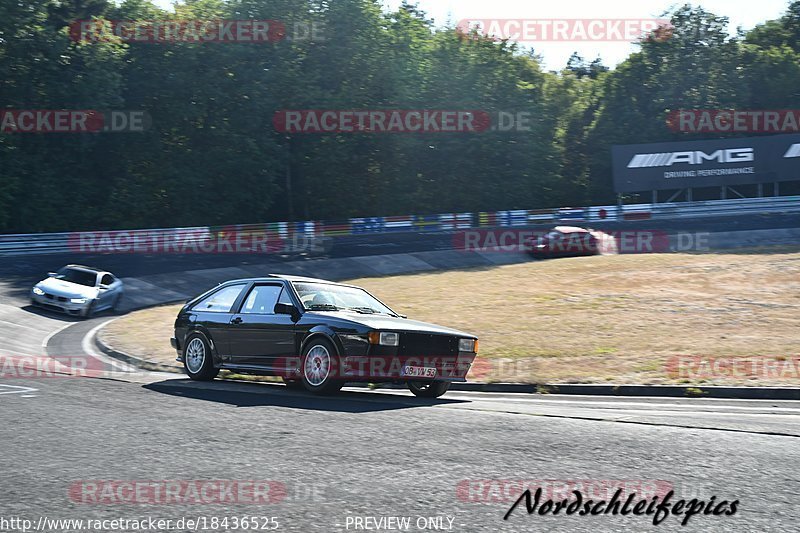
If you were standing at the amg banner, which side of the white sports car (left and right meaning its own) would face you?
back

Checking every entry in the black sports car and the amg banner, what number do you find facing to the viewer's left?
0

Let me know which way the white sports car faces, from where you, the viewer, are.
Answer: facing the viewer and to the left of the viewer

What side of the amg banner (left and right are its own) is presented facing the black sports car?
front

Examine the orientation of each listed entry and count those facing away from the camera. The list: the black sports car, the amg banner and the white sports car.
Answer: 0

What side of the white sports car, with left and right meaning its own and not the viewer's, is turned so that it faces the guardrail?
back

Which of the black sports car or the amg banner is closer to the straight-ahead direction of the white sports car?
the black sports car

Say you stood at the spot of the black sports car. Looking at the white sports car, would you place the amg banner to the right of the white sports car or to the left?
right

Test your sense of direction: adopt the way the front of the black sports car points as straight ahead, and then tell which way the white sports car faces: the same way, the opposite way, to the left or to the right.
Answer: to the right

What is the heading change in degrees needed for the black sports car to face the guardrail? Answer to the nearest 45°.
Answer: approximately 135° to its left

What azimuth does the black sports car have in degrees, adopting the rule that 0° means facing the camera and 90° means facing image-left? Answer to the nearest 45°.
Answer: approximately 315°

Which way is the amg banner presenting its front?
toward the camera

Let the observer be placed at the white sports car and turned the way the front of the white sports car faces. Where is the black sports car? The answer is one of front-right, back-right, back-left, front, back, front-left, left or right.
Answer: front-left

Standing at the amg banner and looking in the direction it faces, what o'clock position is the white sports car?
The white sports car is roughly at 1 o'clock from the amg banner.

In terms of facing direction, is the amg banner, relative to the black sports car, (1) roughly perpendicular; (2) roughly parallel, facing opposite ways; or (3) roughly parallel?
roughly perpendicular
